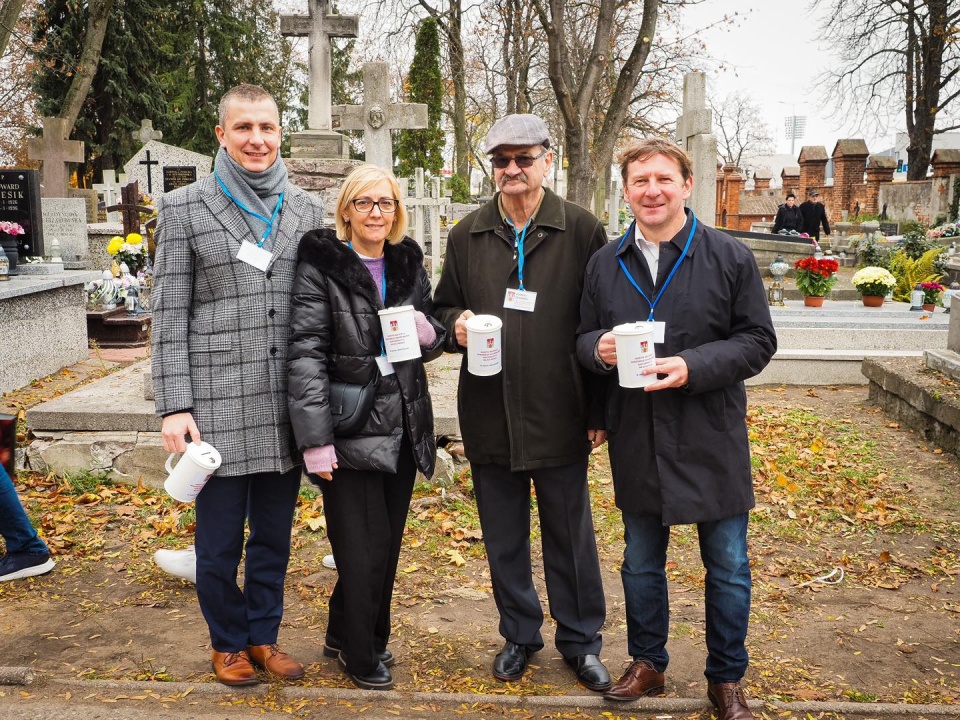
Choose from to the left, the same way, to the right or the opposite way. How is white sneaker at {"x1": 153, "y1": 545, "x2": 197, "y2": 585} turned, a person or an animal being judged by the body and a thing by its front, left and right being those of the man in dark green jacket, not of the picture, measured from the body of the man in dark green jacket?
to the right

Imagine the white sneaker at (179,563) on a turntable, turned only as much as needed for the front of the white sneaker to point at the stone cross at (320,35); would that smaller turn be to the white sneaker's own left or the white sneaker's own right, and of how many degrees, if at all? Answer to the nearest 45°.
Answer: approximately 90° to the white sneaker's own right

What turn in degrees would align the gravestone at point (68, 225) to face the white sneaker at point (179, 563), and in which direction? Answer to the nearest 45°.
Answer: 0° — it already faces it

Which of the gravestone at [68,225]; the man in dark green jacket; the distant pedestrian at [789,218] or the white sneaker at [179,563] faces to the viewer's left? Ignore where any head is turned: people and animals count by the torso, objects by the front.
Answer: the white sneaker

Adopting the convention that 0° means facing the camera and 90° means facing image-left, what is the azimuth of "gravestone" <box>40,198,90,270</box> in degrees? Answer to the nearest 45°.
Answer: approximately 0°

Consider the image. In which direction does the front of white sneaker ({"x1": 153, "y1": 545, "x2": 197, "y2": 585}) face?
to the viewer's left

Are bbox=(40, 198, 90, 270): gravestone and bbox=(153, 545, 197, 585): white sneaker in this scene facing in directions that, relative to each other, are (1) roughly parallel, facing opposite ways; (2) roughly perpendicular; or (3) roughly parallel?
roughly perpendicular

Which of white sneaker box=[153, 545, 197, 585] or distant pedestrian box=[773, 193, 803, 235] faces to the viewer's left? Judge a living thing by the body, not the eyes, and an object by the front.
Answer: the white sneaker

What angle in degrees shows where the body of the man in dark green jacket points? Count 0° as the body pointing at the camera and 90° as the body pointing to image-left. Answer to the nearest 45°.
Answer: approximately 0°

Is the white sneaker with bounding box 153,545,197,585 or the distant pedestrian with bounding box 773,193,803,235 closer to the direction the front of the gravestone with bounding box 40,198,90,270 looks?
the white sneaker
